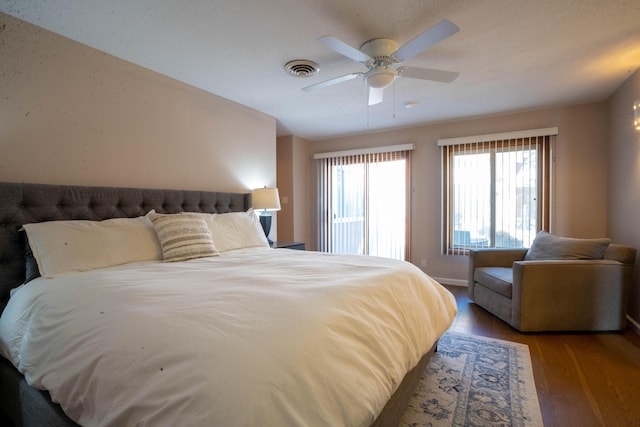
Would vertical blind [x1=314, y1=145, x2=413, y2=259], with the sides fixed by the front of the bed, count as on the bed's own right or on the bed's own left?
on the bed's own left

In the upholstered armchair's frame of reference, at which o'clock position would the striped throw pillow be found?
The striped throw pillow is roughly at 12 o'clock from the upholstered armchair.

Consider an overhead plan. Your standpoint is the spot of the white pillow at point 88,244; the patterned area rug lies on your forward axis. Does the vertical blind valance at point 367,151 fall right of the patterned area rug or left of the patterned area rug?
left

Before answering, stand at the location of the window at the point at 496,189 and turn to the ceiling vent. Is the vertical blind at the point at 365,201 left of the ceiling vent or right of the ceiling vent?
right

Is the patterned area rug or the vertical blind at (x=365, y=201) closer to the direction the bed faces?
the patterned area rug

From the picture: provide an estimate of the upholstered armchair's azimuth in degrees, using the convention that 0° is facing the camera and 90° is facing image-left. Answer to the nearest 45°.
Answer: approximately 45°

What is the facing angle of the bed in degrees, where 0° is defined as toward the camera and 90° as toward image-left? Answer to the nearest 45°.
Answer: approximately 315°

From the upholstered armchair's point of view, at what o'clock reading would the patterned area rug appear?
The patterned area rug is roughly at 11 o'clock from the upholstered armchair.

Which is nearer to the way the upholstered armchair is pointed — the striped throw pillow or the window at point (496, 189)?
the striped throw pillow
